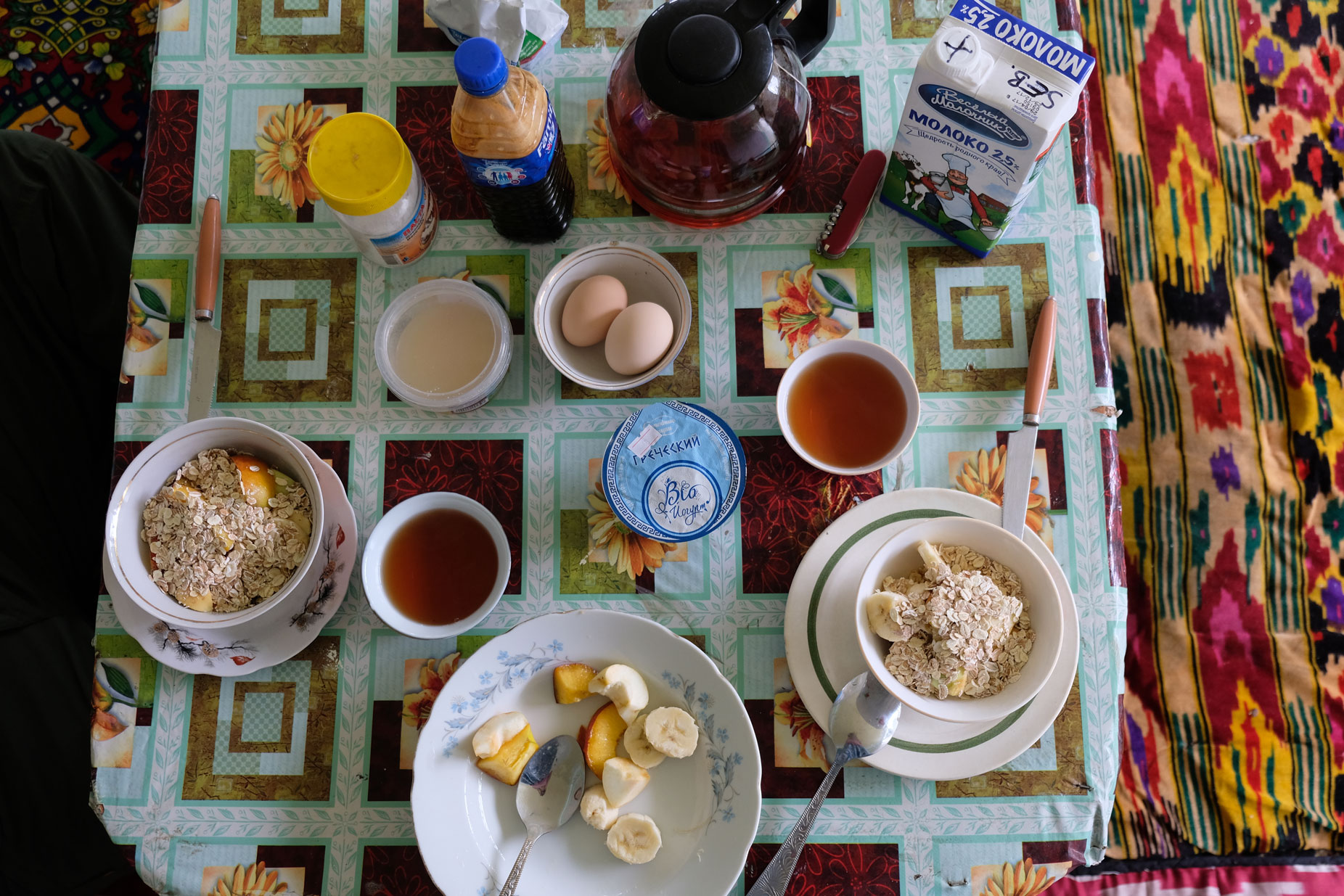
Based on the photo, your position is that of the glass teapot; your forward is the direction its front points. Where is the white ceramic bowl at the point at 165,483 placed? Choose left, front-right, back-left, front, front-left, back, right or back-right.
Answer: front-right

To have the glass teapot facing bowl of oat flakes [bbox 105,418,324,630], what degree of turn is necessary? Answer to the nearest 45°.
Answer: approximately 45° to its right

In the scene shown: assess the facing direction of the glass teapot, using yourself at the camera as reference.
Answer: facing the viewer and to the left of the viewer
